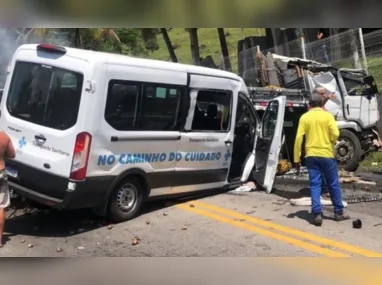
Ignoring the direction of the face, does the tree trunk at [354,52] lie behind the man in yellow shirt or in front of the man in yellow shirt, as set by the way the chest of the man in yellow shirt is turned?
in front

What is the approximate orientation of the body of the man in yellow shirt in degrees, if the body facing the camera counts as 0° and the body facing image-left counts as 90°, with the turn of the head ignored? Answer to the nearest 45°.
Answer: approximately 180°

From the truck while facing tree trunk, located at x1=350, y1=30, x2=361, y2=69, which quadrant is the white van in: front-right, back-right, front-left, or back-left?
back-left

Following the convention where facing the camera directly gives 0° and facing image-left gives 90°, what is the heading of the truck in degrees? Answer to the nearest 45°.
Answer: approximately 225°

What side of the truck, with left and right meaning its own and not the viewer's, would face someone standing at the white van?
back

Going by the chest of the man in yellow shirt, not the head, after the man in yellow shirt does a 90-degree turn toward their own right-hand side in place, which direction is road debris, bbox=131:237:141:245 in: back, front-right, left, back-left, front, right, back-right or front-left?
back-right
